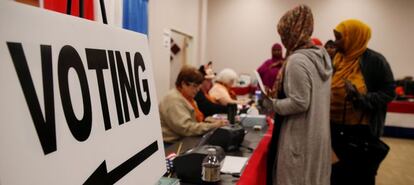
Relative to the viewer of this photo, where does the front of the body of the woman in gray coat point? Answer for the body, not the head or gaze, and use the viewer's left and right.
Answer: facing away from the viewer and to the left of the viewer

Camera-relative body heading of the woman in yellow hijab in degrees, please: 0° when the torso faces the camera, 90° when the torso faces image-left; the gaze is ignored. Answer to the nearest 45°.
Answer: approximately 45°

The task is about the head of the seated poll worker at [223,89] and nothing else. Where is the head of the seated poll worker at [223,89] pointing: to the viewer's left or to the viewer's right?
to the viewer's right

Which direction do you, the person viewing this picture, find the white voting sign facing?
facing the viewer and to the right of the viewer

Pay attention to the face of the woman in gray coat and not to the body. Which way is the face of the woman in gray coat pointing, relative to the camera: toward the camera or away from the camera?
away from the camera

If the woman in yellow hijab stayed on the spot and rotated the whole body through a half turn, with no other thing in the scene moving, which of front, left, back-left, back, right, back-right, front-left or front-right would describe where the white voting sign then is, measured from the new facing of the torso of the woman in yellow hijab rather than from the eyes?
back-right

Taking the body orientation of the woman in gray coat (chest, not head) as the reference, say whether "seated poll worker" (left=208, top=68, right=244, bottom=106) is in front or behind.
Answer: in front
